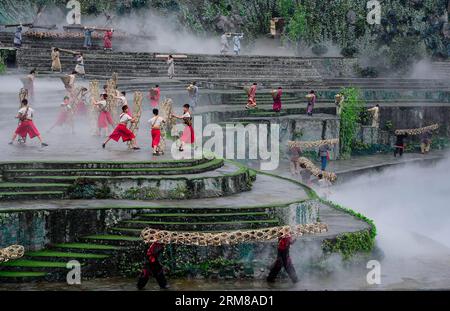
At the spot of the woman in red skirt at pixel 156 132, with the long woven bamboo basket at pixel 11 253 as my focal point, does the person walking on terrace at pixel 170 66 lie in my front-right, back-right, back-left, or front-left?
back-right

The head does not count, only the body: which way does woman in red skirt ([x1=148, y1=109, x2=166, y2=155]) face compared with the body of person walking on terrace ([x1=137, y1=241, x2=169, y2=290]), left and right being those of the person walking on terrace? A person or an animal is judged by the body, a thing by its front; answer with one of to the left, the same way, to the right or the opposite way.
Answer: to the left

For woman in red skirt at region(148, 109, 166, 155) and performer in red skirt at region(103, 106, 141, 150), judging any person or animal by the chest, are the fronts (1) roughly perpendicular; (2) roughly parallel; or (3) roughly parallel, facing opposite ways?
roughly perpendicular

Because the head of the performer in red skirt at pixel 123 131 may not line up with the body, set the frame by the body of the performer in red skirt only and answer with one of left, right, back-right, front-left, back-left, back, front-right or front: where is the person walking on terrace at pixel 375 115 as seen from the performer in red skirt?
front-left

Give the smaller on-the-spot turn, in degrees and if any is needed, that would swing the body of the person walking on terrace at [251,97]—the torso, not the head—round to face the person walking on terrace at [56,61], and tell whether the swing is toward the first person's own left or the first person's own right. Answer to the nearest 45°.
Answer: approximately 180°
